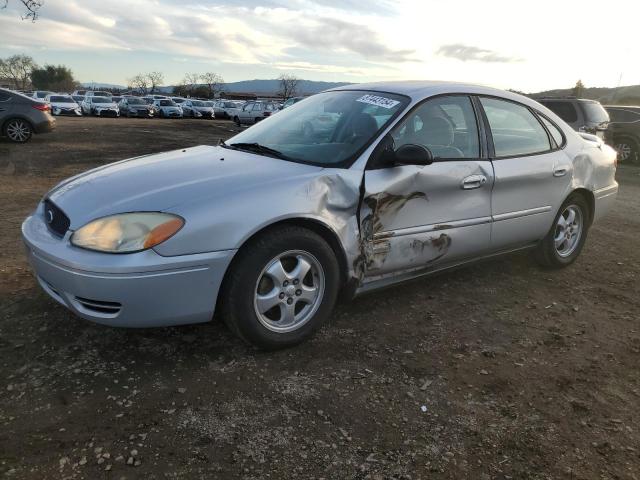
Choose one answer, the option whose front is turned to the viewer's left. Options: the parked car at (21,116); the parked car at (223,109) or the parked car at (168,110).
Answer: the parked car at (21,116)

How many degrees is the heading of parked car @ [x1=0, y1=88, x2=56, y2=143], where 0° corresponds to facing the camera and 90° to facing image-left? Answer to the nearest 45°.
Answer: approximately 90°

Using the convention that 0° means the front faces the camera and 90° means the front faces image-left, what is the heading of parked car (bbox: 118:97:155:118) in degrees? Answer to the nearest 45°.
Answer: approximately 315°

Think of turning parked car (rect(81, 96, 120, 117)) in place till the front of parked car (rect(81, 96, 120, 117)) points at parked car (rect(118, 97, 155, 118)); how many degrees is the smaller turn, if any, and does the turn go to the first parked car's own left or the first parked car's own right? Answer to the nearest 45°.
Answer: approximately 90° to the first parked car's own left

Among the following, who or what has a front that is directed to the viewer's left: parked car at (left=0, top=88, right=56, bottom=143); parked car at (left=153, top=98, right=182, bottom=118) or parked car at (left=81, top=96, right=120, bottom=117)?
parked car at (left=0, top=88, right=56, bottom=143)

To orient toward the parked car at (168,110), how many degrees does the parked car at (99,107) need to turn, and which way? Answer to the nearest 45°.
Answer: approximately 90° to its left

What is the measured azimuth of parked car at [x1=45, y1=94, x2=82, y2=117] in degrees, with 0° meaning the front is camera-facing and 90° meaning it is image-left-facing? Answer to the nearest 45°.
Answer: approximately 315°
